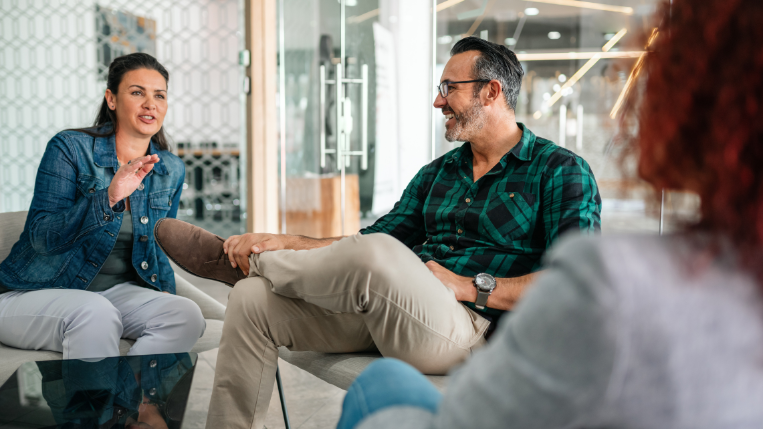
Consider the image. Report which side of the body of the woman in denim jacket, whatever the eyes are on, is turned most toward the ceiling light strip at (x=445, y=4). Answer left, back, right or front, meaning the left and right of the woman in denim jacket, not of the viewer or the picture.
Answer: left

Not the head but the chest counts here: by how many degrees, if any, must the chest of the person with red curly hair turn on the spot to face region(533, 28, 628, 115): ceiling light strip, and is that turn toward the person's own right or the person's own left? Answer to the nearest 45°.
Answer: approximately 45° to the person's own right

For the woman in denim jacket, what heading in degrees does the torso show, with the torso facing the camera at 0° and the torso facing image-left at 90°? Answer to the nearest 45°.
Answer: approximately 315°

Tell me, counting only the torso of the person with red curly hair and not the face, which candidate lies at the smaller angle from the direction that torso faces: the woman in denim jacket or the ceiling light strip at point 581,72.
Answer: the woman in denim jacket

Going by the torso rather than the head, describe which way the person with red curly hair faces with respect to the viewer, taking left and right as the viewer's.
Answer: facing away from the viewer and to the left of the viewer

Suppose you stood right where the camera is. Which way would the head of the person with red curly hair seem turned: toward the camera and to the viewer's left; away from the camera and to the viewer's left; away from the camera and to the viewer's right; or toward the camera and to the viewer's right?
away from the camera and to the viewer's left

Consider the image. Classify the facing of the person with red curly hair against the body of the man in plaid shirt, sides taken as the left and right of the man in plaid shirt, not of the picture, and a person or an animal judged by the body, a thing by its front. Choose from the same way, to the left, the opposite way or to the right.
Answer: to the right

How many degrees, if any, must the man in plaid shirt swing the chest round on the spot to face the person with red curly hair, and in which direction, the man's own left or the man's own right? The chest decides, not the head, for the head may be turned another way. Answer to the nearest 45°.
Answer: approximately 45° to the man's own left

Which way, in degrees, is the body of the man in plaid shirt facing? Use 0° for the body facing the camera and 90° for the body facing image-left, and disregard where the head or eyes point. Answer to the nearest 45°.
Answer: approximately 45°
